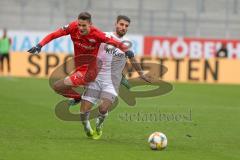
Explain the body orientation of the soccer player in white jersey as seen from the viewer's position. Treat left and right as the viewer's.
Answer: facing the viewer
